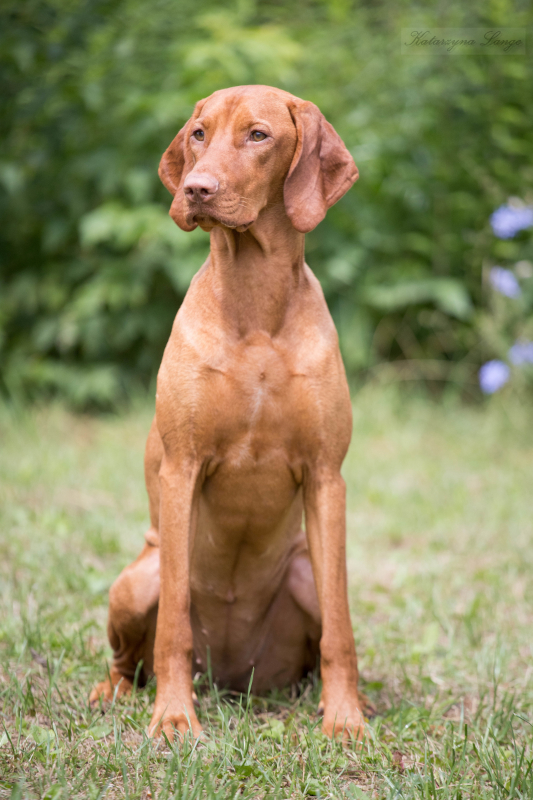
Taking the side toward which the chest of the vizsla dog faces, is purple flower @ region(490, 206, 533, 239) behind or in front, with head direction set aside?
behind

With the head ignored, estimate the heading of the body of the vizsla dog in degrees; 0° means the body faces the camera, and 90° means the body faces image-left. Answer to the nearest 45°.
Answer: approximately 0°
